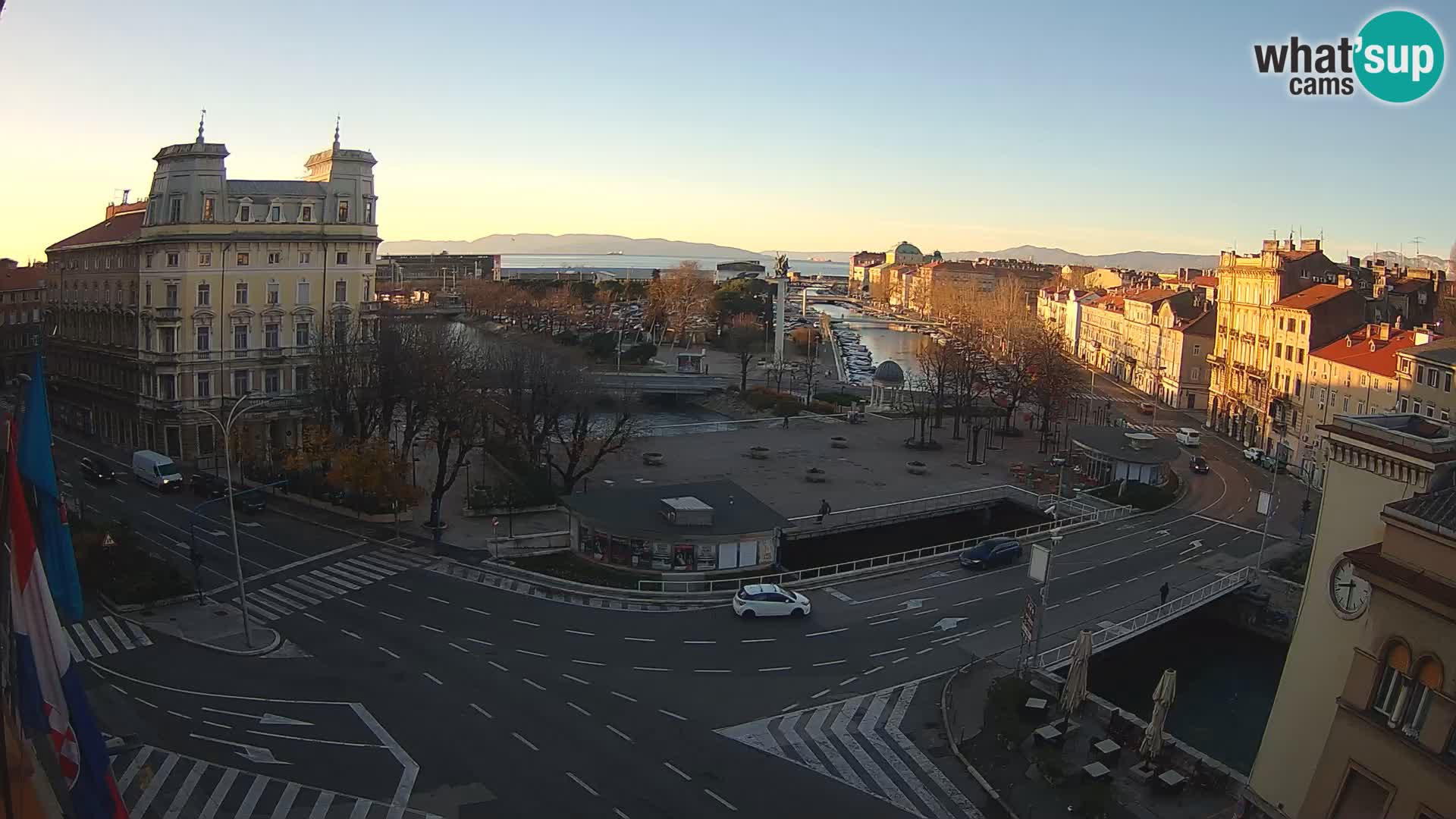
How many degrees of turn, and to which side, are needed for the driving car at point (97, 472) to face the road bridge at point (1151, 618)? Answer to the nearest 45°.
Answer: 0° — it already faces it

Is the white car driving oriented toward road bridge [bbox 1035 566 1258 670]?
yes

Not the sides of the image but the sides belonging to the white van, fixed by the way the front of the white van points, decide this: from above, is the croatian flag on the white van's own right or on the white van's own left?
on the white van's own right

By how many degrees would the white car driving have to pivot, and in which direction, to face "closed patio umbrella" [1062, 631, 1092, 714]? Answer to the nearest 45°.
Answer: approximately 45° to its right

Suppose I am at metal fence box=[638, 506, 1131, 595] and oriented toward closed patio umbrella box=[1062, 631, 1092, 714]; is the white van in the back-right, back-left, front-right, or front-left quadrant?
back-right

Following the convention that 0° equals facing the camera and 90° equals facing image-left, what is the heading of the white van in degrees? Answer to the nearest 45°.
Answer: approximately 315°

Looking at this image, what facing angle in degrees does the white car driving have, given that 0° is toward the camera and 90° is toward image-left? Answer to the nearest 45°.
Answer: approximately 270°
